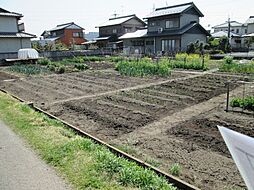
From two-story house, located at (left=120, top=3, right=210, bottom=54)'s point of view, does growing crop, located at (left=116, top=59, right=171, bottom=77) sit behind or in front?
in front

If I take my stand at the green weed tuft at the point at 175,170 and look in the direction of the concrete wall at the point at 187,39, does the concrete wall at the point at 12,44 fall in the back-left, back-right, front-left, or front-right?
front-left

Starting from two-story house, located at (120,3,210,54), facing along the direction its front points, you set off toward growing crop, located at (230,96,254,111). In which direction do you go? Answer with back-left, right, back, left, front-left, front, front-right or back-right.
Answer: front-left

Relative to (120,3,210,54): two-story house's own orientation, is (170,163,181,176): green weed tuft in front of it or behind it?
in front

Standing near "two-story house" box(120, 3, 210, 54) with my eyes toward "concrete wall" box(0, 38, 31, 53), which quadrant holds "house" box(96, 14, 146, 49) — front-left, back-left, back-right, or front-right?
front-right

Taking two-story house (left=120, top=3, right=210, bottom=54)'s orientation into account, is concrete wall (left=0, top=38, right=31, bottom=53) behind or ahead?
ahead

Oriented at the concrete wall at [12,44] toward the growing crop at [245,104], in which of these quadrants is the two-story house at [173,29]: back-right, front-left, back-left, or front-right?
front-left

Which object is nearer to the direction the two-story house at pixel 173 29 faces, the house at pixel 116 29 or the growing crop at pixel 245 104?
the growing crop

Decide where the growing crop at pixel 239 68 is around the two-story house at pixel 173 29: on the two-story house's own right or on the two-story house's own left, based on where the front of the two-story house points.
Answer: on the two-story house's own left

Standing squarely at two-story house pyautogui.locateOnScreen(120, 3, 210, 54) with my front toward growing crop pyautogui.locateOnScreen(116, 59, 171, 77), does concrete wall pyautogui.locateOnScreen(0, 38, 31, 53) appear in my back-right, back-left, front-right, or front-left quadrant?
front-right

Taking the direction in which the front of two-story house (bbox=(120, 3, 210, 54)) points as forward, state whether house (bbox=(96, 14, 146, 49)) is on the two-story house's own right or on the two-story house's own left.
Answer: on the two-story house's own right

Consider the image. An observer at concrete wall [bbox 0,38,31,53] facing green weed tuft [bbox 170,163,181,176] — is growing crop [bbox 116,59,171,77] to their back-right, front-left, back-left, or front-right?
front-left

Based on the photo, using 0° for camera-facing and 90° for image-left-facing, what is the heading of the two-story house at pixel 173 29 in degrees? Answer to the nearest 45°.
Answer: approximately 45°
